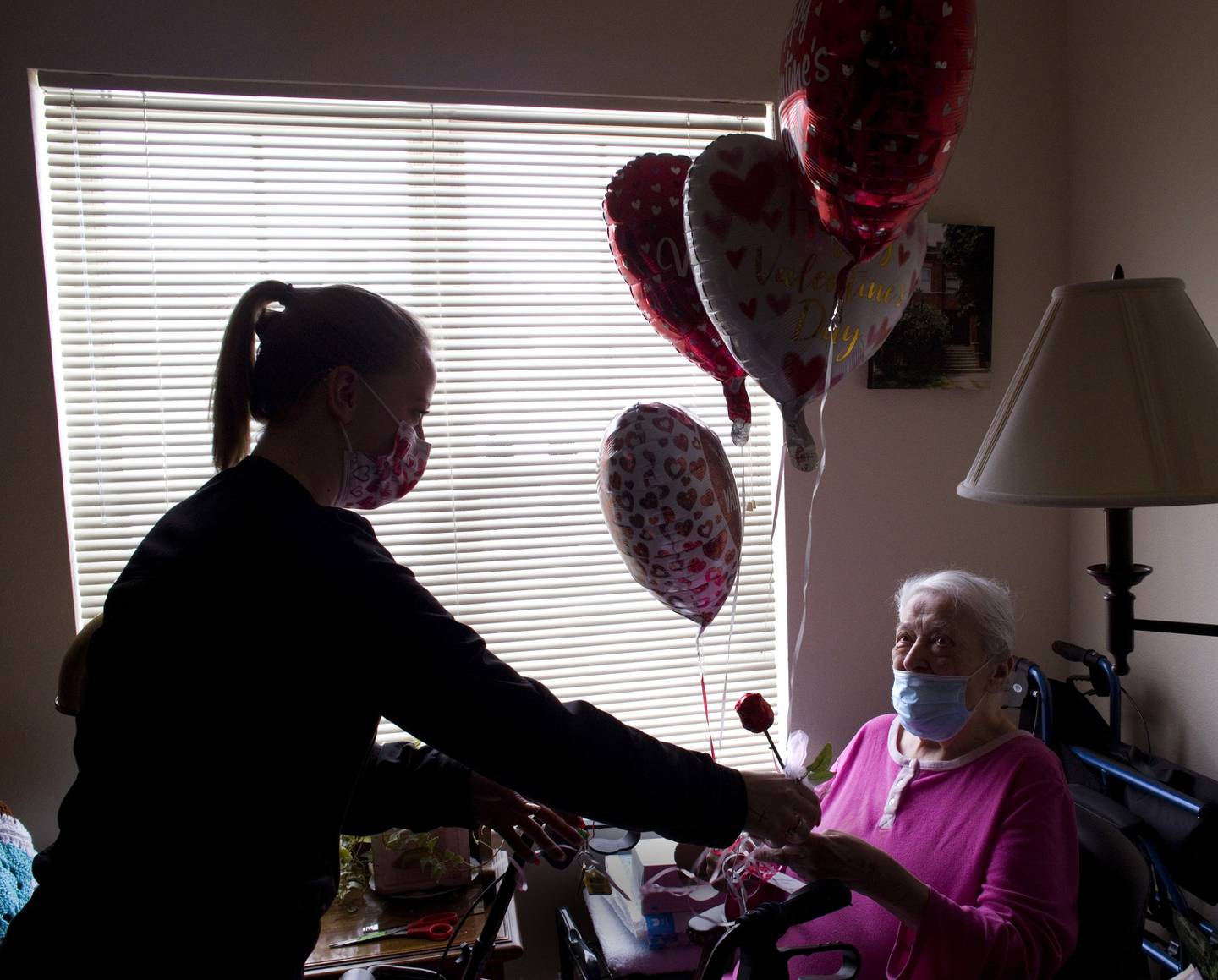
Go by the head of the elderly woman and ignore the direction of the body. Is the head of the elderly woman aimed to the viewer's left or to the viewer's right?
to the viewer's left

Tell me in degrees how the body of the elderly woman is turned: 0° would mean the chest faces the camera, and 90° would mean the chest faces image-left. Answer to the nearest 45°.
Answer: approximately 45°

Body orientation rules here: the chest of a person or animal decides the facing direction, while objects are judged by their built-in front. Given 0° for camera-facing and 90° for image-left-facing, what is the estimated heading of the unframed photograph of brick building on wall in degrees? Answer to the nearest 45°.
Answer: approximately 0°

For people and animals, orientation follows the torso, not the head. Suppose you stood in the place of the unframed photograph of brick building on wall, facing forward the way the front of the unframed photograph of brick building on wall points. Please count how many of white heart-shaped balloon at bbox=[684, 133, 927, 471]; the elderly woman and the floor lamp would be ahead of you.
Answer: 3

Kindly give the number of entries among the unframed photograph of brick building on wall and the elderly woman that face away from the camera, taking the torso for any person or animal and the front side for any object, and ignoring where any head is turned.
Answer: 0

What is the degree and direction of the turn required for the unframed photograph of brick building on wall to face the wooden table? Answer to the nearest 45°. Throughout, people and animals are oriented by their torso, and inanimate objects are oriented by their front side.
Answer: approximately 45° to its right

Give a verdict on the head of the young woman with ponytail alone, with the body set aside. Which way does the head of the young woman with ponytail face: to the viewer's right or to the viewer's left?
to the viewer's right

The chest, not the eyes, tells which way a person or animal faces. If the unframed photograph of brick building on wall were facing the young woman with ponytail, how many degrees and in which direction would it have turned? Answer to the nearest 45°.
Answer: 0° — it already faces them
